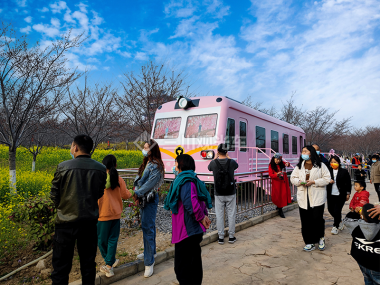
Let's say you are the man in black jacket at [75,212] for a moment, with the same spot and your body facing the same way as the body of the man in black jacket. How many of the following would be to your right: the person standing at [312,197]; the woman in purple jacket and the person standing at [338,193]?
3

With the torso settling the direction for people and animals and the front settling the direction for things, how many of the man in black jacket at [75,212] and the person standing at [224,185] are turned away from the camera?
2

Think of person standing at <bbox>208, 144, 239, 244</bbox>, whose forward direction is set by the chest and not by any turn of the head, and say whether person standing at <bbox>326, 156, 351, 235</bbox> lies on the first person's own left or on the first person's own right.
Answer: on the first person's own right

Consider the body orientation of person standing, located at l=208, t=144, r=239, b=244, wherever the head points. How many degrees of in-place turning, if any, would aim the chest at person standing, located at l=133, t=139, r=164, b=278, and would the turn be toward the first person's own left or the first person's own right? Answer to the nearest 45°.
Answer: approximately 135° to the first person's own left

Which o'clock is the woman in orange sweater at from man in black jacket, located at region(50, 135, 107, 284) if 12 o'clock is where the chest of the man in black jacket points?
The woman in orange sweater is roughly at 1 o'clock from the man in black jacket.

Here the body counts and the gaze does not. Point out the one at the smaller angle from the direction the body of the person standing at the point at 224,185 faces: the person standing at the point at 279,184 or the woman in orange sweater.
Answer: the person standing

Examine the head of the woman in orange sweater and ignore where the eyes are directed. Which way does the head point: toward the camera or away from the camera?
away from the camera

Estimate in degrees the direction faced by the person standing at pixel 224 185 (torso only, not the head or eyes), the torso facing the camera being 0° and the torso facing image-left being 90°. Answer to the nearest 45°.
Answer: approximately 180°

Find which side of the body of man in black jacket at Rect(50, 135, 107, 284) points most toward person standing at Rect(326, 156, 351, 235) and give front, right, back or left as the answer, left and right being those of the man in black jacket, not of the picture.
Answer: right

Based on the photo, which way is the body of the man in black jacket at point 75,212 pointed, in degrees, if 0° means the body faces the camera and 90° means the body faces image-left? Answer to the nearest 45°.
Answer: approximately 180°

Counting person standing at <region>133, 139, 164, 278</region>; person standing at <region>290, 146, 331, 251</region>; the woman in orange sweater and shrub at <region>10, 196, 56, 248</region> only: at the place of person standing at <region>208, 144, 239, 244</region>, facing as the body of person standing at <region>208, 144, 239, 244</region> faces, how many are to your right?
1
